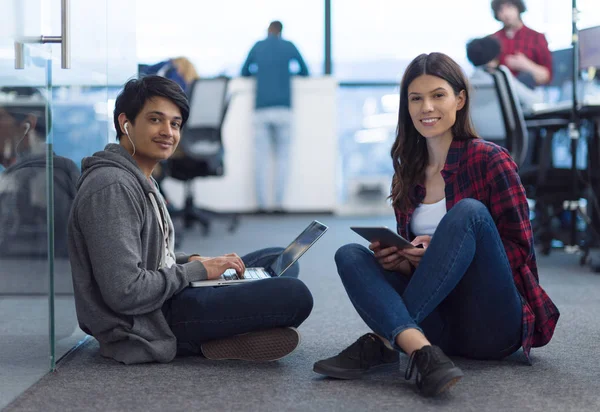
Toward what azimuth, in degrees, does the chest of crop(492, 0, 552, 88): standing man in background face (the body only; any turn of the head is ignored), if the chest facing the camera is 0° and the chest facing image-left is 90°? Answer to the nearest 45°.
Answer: approximately 45°

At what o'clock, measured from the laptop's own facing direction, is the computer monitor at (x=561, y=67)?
The computer monitor is roughly at 4 o'clock from the laptop.

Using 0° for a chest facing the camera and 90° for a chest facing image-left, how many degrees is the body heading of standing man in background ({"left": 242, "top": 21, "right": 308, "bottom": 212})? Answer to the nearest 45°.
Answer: approximately 180°

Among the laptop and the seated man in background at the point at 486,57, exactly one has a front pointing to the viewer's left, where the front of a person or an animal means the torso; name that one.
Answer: the laptop

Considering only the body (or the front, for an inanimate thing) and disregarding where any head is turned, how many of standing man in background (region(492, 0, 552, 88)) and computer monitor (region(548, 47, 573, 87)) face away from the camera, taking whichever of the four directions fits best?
0

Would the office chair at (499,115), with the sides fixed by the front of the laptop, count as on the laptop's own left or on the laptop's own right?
on the laptop's own right

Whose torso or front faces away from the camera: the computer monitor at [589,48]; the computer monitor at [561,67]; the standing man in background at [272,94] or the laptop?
the standing man in background

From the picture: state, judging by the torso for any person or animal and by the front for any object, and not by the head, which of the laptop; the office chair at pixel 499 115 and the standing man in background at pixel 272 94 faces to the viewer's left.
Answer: the laptop

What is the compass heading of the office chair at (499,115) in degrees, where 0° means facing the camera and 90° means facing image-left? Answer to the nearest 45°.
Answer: approximately 225°

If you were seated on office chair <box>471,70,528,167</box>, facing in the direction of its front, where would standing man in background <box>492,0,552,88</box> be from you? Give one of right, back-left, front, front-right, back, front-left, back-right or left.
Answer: front-left

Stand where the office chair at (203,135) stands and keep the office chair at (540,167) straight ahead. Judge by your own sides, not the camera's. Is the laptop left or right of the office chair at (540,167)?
right
